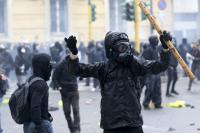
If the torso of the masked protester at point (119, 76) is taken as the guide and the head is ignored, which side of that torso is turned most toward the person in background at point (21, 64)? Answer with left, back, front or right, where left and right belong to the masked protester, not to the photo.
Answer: back

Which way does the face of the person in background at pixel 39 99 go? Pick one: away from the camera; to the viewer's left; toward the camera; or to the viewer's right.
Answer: to the viewer's right

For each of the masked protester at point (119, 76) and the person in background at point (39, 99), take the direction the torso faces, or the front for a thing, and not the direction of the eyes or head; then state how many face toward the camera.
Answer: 1

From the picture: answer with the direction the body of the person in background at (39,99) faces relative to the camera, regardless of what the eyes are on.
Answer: to the viewer's right

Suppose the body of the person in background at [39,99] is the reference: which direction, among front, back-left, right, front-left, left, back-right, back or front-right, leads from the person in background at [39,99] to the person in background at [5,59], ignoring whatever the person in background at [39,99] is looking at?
left

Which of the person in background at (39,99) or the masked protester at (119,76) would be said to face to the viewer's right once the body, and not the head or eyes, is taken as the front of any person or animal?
the person in background

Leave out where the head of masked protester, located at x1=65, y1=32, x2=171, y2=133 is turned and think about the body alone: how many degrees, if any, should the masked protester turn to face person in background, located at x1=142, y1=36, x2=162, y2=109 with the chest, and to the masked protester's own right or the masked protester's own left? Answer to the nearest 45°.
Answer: approximately 180°

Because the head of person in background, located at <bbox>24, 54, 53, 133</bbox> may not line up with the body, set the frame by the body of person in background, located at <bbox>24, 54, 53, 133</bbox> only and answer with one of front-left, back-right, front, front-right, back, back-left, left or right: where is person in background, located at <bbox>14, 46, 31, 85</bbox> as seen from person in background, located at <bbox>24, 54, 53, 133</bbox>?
left

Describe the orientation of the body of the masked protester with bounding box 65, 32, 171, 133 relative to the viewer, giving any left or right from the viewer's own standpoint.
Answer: facing the viewer
